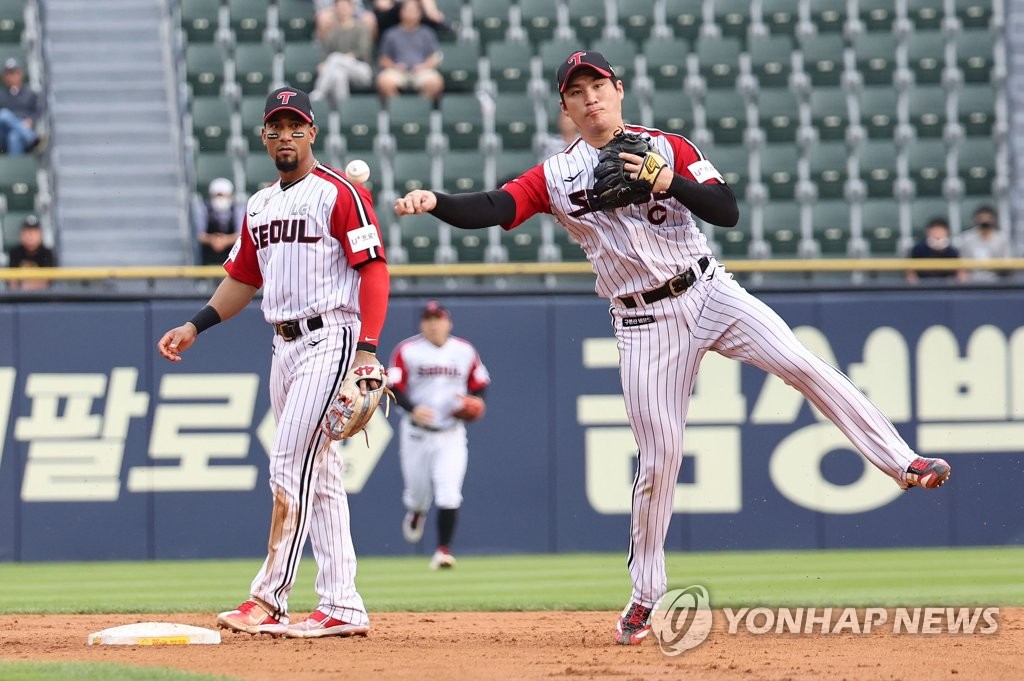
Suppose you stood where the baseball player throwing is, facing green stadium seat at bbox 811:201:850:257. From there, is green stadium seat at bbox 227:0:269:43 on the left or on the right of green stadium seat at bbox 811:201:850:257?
left

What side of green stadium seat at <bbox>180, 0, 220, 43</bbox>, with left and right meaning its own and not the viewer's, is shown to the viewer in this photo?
front

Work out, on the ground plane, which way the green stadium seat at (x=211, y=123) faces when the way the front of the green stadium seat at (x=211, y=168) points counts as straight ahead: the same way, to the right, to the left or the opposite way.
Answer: the same way

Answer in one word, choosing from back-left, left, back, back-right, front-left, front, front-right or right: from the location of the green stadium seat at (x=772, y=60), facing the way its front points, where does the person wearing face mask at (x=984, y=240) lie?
front-left

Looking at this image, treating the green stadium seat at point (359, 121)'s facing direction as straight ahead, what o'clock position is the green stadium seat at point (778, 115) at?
the green stadium seat at point (778, 115) is roughly at 9 o'clock from the green stadium seat at point (359, 121).

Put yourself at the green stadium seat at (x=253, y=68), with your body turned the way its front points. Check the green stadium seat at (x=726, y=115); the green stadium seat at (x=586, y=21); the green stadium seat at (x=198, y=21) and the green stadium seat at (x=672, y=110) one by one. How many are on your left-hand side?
3

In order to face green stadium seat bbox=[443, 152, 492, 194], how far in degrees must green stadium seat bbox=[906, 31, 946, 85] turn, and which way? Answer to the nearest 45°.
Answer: approximately 45° to its right

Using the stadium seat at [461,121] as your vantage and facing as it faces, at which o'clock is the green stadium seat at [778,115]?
The green stadium seat is roughly at 9 o'clock from the stadium seat.

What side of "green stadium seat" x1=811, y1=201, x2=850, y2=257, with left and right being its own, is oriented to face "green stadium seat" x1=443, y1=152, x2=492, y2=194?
right

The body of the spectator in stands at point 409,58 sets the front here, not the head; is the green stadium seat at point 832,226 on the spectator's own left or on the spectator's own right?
on the spectator's own left

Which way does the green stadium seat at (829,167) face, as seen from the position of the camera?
facing the viewer

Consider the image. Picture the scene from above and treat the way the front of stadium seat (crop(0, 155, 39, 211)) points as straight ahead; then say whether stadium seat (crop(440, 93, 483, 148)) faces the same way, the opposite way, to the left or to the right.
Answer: the same way

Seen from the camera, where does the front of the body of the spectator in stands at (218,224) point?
toward the camera

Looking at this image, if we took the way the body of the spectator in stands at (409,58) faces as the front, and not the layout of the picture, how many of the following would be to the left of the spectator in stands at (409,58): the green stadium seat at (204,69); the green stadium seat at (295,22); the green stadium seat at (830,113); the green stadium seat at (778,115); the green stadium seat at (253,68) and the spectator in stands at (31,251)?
2

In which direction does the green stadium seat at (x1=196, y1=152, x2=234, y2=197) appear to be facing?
toward the camera

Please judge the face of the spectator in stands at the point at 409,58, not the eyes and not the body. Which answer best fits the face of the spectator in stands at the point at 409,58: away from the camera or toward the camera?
toward the camera

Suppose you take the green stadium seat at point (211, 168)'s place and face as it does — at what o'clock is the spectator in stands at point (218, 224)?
The spectator in stands is roughly at 12 o'clock from the green stadium seat.

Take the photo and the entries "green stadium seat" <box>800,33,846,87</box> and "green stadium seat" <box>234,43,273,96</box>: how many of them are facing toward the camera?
2

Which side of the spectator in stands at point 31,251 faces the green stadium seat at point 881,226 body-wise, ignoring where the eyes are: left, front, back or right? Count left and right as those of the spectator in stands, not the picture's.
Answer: left
